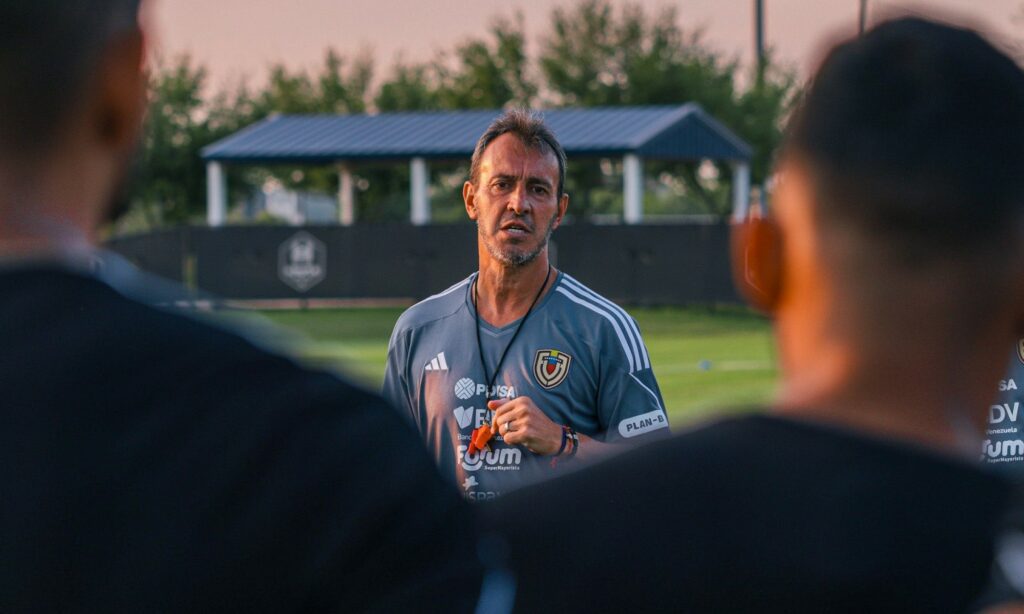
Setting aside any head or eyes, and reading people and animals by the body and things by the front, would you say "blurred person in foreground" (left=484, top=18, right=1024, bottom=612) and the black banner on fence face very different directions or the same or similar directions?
very different directions

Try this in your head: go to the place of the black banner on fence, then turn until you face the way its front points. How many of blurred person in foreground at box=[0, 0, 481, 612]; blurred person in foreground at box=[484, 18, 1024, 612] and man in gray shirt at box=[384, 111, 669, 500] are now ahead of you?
3

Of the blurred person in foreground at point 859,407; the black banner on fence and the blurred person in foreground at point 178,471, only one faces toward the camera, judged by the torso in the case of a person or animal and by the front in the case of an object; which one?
the black banner on fence

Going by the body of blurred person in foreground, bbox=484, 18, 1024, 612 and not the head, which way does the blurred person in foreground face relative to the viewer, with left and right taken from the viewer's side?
facing away from the viewer

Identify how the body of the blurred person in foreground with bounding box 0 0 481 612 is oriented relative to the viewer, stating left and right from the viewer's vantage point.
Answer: facing away from the viewer

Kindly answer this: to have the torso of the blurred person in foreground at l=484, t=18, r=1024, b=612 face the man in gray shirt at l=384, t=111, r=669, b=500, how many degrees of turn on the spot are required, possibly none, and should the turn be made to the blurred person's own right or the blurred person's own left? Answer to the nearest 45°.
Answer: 0° — they already face them

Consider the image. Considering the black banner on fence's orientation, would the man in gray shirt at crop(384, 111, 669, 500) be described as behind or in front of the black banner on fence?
in front

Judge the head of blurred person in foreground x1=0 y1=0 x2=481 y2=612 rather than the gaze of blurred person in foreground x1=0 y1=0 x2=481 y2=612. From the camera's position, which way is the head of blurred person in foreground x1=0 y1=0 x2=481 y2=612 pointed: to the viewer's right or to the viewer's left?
to the viewer's right

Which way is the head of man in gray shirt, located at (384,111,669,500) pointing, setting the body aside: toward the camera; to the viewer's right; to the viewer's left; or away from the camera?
toward the camera

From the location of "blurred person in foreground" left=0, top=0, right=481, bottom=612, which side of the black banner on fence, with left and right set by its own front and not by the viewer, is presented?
front

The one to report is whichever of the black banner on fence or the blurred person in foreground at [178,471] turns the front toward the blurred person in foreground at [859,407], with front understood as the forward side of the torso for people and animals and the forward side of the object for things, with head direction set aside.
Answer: the black banner on fence

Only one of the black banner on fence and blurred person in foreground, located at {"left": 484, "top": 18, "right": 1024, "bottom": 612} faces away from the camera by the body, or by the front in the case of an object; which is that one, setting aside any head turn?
the blurred person in foreground

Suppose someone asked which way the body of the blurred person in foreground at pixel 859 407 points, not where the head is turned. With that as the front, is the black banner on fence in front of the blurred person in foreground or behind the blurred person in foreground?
in front

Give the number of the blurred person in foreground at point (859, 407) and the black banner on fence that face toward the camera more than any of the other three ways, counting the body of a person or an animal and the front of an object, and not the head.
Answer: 1

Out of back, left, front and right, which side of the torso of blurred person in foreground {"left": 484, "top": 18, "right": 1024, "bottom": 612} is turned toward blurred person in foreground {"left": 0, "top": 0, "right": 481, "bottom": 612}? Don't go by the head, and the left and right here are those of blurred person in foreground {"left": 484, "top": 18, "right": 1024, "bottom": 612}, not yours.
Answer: left

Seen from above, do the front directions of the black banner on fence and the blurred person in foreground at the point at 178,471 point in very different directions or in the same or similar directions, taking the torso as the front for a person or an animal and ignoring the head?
very different directions

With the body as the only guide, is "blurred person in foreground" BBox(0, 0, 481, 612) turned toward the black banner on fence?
yes

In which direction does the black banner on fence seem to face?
toward the camera

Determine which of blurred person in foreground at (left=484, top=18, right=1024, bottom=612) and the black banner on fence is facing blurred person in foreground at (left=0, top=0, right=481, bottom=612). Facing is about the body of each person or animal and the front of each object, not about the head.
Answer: the black banner on fence
